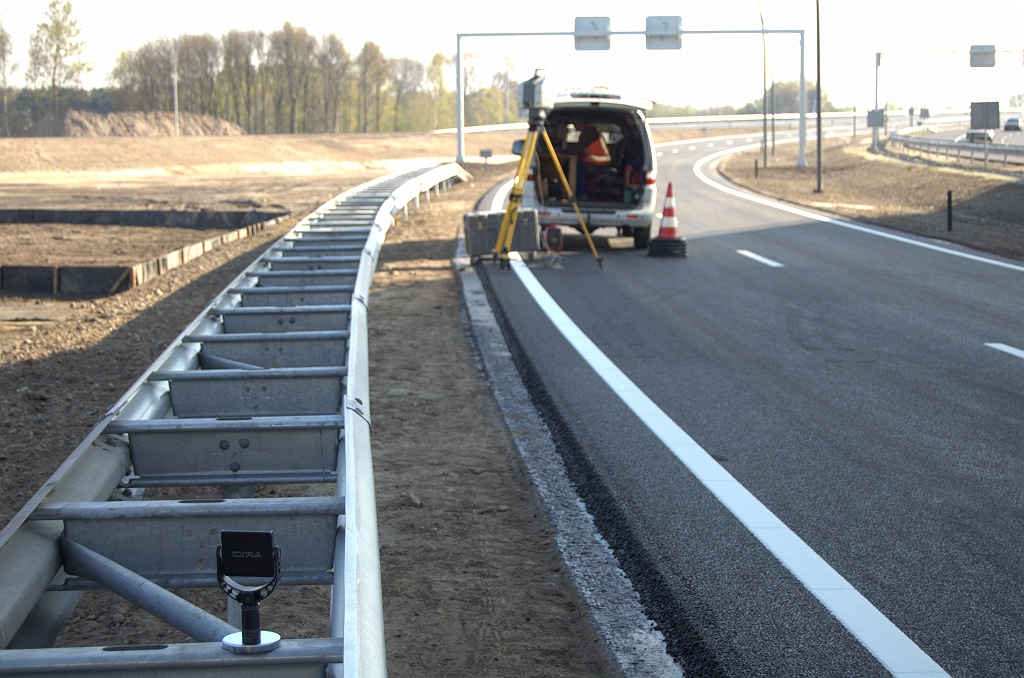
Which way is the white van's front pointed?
away from the camera

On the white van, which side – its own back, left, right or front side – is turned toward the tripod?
back

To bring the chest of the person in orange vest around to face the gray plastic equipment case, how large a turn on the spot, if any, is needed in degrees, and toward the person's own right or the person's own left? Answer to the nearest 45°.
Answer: approximately 45° to the person's own left
